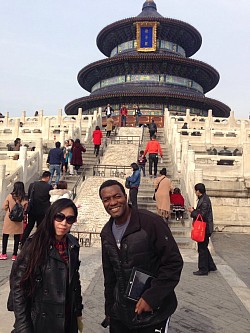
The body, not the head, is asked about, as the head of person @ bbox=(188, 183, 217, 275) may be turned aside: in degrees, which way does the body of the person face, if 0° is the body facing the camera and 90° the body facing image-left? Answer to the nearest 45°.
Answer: approximately 90°

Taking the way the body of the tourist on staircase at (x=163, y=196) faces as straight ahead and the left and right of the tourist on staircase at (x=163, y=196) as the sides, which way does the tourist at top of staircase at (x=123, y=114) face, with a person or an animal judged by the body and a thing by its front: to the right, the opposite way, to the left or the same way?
the opposite way

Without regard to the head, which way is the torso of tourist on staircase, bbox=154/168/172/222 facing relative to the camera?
away from the camera

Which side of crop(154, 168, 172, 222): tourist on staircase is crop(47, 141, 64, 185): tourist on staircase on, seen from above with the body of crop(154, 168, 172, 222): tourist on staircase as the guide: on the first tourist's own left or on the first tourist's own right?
on the first tourist's own left

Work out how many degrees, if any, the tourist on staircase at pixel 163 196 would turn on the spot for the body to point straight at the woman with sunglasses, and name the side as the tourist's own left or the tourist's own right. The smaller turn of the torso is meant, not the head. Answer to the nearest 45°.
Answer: approximately 180°

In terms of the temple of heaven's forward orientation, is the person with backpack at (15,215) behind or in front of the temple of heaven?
in front
